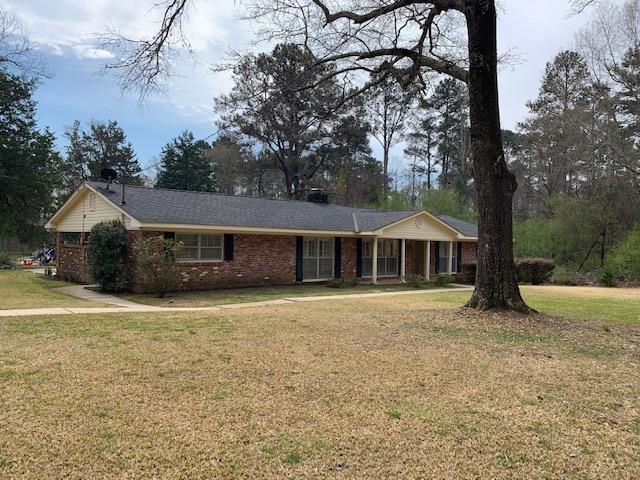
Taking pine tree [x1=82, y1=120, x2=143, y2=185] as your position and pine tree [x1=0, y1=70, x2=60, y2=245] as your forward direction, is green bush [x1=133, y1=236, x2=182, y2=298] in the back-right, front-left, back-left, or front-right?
front-left

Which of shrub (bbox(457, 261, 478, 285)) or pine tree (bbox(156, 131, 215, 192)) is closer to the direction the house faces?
the shrub

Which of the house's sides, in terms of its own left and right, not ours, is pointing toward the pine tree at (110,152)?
back

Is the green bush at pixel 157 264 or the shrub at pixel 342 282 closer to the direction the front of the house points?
the shrub

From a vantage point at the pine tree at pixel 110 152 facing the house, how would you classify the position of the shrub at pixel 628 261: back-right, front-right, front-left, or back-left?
front-left

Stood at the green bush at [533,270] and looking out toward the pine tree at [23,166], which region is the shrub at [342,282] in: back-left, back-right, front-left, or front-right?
front-left

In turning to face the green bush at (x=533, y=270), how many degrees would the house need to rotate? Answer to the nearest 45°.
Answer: approximately 45° to its left

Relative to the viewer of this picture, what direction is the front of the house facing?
facing the viewer and to the right of the viewer

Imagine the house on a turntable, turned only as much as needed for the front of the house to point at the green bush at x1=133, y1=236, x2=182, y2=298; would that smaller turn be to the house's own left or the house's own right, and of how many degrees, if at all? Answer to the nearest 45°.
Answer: approximately 90° to the house's own right

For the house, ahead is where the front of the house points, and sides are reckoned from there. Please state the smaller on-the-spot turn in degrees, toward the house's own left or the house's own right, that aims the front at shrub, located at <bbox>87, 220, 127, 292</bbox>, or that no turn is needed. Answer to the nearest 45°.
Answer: approximately 90° to the house's own right

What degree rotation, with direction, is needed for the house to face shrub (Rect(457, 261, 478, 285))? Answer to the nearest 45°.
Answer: approximately 45° to its left

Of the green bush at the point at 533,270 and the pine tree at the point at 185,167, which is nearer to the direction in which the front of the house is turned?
the green bush

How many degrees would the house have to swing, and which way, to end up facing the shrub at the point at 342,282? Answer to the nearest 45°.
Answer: approximately 45° to its left

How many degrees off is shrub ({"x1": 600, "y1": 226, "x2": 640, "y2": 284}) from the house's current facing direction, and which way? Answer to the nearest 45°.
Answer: approximately 45° to its left
